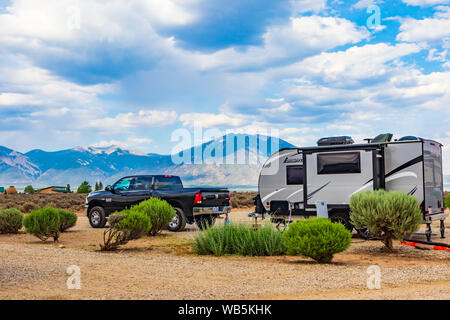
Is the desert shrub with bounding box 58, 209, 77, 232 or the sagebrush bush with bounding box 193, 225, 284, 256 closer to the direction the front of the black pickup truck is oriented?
the desert shrub

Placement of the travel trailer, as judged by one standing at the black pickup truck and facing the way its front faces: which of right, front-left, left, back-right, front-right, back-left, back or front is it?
back

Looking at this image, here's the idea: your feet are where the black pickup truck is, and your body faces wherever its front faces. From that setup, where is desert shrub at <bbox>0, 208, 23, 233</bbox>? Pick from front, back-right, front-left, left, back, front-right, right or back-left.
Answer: front-left

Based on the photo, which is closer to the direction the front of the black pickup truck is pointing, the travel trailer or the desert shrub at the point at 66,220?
the desert shrub

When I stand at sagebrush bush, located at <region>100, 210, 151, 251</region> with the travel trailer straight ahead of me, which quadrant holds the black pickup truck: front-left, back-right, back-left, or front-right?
front-left

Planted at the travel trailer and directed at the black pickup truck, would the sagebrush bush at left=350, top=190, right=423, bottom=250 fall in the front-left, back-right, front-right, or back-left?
back-left

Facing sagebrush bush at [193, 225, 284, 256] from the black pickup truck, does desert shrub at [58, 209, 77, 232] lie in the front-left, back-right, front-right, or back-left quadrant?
back-right

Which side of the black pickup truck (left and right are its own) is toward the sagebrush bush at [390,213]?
back

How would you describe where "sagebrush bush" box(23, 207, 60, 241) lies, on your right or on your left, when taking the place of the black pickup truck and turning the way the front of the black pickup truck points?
on your left

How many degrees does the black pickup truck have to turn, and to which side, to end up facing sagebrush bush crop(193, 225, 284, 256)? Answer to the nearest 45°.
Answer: approximately 135° to its left

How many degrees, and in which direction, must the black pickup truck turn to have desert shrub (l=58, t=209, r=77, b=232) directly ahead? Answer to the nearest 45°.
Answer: approximately 45° to its left

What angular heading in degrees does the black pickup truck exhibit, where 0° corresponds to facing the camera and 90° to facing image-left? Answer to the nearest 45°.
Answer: approximately 135°
